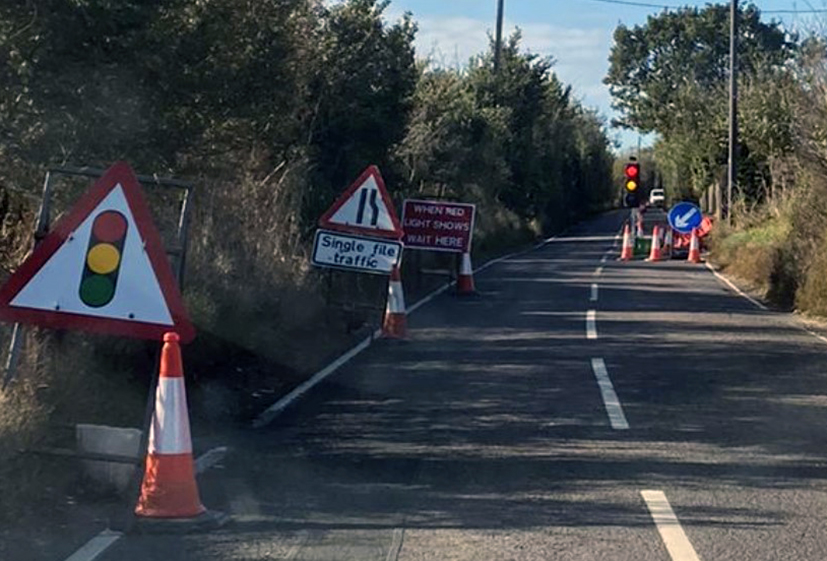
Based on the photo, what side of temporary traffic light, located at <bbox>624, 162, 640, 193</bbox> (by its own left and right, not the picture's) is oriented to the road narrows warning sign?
front

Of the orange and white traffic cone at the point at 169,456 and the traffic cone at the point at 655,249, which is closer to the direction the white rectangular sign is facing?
the orange and white traffic cone

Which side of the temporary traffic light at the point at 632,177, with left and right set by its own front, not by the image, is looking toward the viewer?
front

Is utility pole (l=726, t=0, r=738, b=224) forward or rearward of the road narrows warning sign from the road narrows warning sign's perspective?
rearward

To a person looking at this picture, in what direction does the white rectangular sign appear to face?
facing the viewer

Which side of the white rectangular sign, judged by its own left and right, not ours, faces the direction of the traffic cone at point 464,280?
back

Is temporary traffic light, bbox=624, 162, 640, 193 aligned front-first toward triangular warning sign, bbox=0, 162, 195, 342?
yes

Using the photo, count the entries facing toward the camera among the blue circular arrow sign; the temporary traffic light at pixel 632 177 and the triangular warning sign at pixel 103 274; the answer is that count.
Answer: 3

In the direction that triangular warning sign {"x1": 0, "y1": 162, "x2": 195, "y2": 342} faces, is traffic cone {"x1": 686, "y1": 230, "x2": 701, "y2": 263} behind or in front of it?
behind

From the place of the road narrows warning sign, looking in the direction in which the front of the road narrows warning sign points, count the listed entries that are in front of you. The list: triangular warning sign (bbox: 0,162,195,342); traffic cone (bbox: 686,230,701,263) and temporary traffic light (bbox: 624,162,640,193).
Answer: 1

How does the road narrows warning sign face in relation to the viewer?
toward the camera

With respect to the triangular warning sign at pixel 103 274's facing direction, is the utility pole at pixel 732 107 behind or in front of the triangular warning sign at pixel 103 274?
behind
